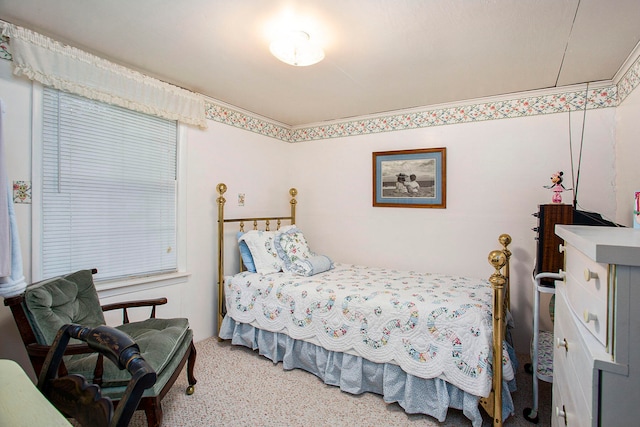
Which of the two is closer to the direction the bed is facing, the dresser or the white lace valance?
the dresser

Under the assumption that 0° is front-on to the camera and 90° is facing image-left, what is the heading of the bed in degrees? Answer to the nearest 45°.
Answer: approximately 315°

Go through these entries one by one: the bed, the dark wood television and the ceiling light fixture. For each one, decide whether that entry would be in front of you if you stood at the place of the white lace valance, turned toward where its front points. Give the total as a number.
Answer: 3

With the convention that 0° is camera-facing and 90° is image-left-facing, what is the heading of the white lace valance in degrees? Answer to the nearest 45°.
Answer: approximately 315°
